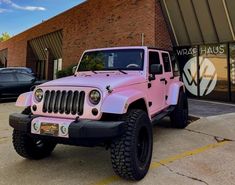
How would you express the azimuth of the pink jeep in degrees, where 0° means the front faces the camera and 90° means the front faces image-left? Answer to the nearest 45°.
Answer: approximately 45°

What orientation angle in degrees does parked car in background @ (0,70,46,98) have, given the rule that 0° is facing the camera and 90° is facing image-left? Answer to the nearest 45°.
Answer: approximately 270°

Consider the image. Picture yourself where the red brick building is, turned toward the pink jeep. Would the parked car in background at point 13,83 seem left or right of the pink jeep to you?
right

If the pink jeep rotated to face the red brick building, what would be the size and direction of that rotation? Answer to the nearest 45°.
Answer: approximately 135° to its right

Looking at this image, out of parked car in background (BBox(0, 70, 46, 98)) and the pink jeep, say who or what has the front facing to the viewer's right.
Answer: the parked car in background

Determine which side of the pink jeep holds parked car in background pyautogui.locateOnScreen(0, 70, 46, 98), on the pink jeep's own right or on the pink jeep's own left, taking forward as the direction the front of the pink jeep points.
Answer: on the pink jeep's own right
